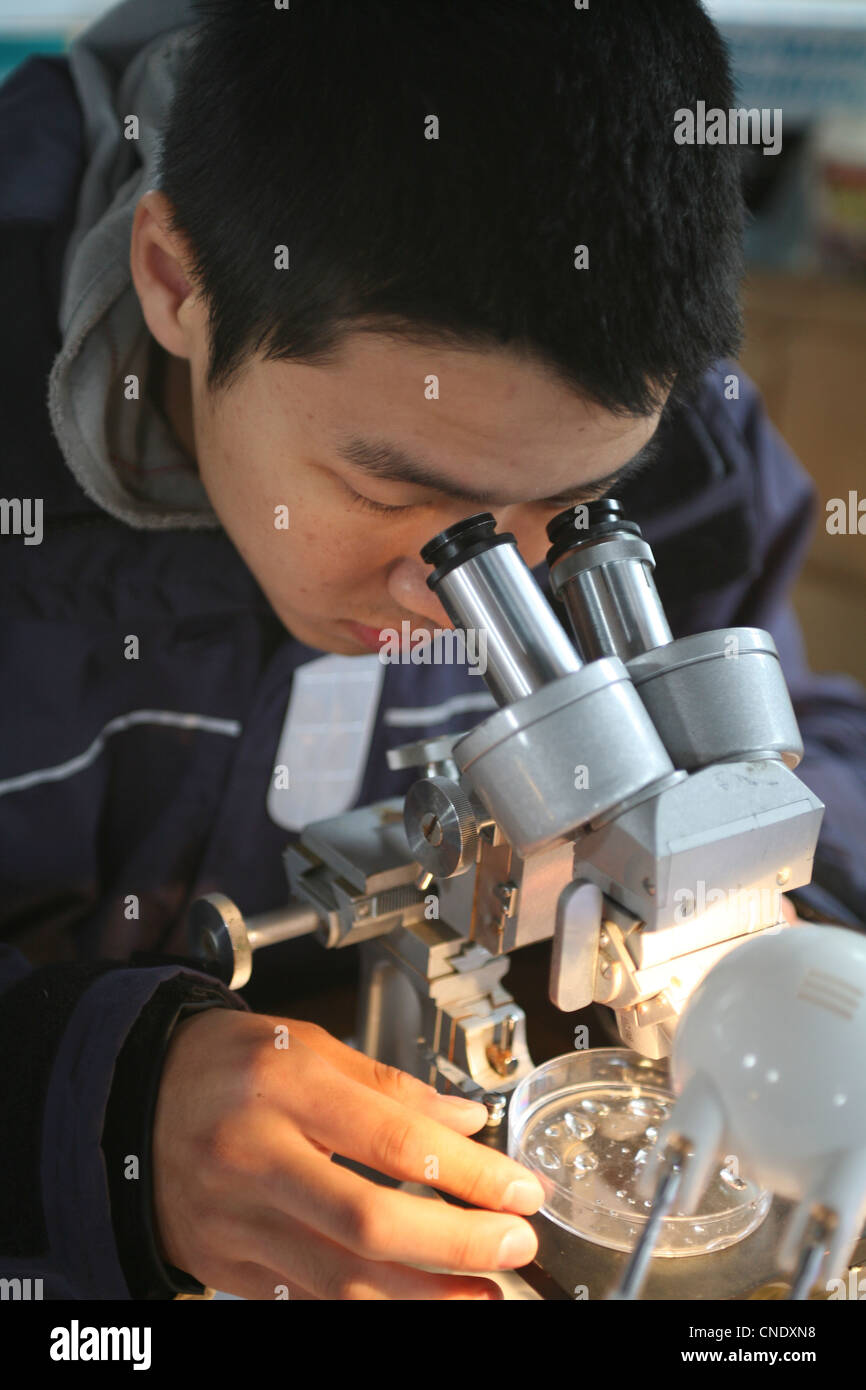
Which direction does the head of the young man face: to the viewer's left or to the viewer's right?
to the viewer's right

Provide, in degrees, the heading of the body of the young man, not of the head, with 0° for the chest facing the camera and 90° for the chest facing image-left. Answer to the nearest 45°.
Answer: approximately 315°
